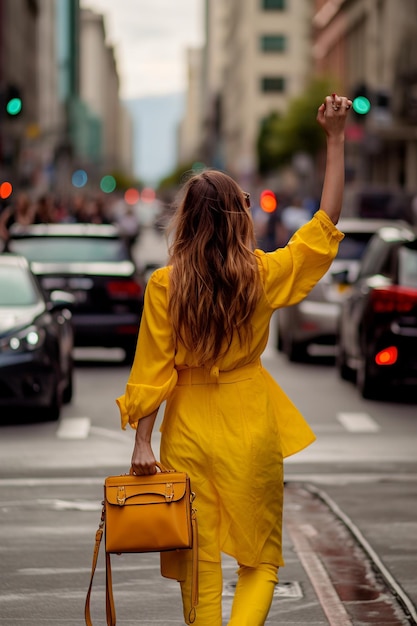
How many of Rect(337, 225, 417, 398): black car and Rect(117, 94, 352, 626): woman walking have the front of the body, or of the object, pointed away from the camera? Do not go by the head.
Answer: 2

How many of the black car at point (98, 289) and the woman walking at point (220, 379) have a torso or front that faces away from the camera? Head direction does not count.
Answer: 2

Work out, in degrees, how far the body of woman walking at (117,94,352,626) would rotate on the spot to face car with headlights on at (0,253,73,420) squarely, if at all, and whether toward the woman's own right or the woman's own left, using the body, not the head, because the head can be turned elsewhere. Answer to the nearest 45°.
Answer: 0° — they already face it

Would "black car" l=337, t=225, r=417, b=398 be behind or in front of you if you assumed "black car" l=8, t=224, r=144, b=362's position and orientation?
behind

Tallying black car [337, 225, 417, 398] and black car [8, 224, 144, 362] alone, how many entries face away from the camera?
2

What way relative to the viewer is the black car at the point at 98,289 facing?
away from the camera

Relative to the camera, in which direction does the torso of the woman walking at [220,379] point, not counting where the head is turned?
away from the camera

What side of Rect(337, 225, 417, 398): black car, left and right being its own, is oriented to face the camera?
back

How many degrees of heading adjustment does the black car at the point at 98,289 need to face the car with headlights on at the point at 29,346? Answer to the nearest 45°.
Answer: approximately 180°
